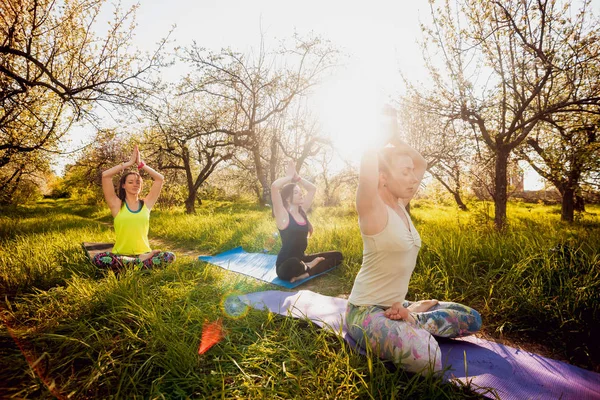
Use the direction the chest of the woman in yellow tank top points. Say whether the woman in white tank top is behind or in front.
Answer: in front

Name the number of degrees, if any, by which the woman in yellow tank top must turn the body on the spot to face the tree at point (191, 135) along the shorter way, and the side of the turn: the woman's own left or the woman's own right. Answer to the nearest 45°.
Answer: approximately 180°

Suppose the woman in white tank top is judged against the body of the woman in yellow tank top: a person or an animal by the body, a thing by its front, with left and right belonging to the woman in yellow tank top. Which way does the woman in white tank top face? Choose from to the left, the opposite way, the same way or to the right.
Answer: the same way

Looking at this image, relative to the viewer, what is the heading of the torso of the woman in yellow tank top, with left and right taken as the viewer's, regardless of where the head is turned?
facing the viewer

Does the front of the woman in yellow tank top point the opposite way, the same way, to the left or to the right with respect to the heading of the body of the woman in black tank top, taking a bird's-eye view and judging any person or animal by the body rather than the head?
the same way

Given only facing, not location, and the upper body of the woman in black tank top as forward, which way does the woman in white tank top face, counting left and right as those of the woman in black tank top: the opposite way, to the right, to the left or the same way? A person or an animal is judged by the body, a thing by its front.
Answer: the same way

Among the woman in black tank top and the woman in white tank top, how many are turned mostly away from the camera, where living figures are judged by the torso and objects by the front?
0

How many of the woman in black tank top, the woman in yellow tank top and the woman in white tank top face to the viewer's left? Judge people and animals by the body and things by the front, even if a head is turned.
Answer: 0

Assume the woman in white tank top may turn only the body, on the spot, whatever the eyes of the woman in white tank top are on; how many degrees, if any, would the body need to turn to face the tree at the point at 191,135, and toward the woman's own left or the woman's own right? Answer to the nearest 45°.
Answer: approximately 180°

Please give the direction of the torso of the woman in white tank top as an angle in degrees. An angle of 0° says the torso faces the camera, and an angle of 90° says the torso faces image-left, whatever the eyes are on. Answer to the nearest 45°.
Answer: approximately 315°

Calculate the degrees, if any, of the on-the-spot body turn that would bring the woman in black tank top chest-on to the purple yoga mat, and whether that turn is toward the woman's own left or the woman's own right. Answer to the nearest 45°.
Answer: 0° — they already face it

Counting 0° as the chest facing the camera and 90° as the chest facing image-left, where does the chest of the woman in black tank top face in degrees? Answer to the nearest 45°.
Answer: approximately 315°

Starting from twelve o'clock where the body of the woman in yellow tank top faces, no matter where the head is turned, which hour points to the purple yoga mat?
The purple yoga mat is roughly at 11 o'clock from the woman in yellow tank top.
